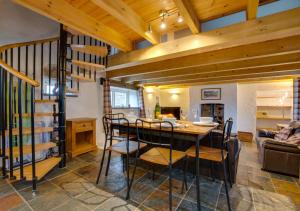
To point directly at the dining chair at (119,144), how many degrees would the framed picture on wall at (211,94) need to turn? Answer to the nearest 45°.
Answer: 0° — it already faces it

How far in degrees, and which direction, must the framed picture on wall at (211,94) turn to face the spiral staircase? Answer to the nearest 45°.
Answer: approximately 45° to its right

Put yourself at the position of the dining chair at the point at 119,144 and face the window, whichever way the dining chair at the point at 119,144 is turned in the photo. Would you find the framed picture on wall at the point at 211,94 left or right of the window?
right

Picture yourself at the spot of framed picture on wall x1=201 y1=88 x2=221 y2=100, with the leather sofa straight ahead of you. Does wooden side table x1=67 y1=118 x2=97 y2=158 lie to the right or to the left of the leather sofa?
right

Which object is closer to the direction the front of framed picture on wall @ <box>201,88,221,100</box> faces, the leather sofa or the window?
the leather sofa

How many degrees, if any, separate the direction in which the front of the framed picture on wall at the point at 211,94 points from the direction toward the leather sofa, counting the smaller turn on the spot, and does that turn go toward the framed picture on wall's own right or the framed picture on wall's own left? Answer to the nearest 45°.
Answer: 0° — it already faces it

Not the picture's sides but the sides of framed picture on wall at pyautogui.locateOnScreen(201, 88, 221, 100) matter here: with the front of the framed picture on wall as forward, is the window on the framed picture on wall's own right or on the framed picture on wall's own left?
on the framed picture on wall's own right

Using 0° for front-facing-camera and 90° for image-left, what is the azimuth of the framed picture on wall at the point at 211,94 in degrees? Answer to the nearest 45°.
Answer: approximately 0°
